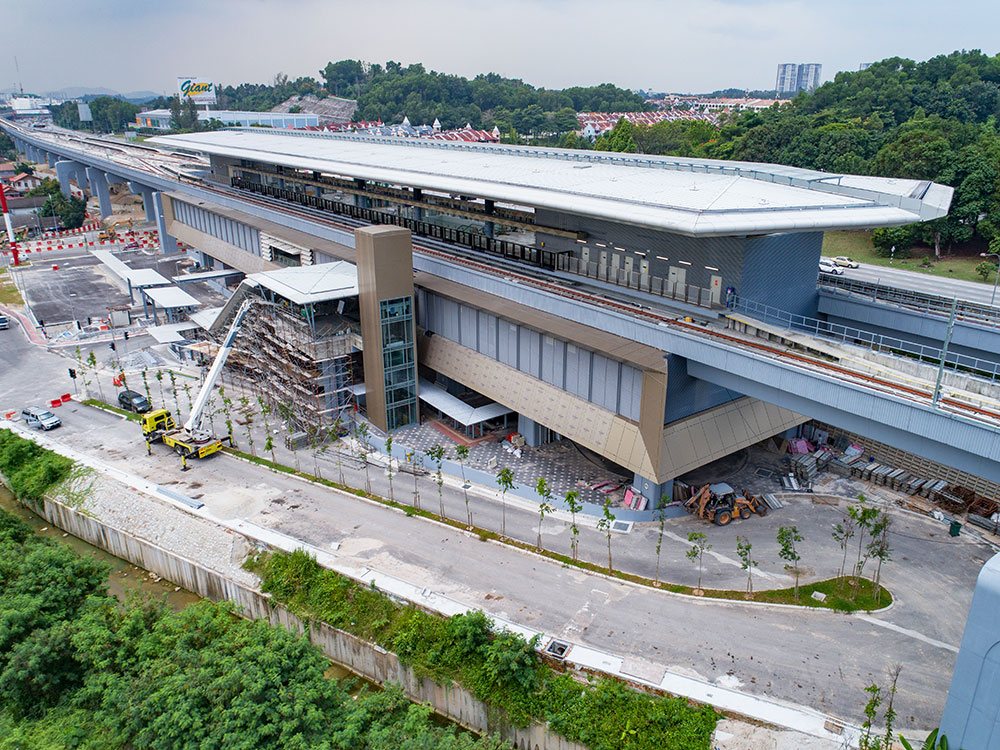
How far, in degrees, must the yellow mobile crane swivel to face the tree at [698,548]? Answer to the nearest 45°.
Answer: approximately 180°

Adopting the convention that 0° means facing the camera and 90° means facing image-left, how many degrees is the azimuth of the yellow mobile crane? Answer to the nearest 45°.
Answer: approximately 135°

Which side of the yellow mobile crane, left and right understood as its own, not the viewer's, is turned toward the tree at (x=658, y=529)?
back

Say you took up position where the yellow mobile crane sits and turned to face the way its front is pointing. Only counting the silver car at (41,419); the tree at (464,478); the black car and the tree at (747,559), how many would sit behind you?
2

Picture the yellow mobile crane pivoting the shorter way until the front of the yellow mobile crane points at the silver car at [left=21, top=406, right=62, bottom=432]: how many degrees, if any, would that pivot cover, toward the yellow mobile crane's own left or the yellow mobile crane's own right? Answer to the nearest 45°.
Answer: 0° — it already faces it

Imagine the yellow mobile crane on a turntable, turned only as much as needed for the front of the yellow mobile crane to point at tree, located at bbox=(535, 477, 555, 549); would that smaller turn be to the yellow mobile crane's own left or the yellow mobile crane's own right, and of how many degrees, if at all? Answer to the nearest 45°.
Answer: approximately 180°

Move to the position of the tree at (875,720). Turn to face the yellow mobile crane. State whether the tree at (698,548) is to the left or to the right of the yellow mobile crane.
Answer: right
